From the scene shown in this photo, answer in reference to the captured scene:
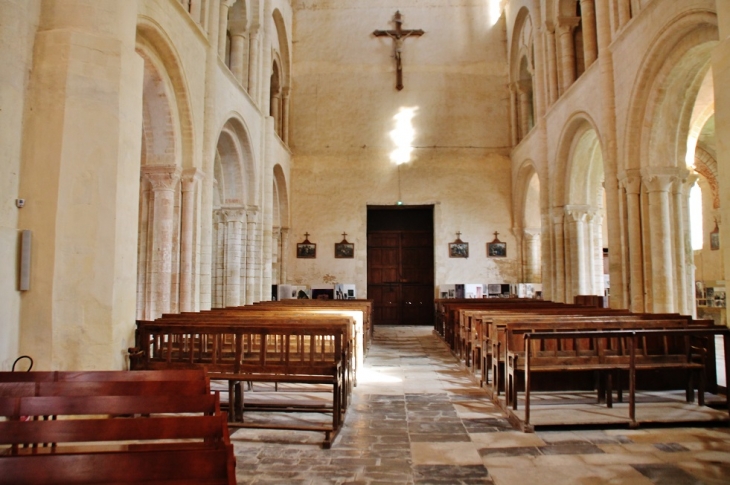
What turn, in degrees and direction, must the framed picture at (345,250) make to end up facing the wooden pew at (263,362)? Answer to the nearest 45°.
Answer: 0° — it already faces it

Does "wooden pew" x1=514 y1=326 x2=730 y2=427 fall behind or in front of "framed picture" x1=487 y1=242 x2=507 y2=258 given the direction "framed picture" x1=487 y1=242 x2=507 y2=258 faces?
in front

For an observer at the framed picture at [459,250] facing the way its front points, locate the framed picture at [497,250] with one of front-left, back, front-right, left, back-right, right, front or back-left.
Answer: left

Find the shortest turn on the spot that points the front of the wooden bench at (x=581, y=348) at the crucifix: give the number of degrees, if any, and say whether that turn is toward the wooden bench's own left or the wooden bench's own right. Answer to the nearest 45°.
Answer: approximately 135° to the wooden bench's own right
